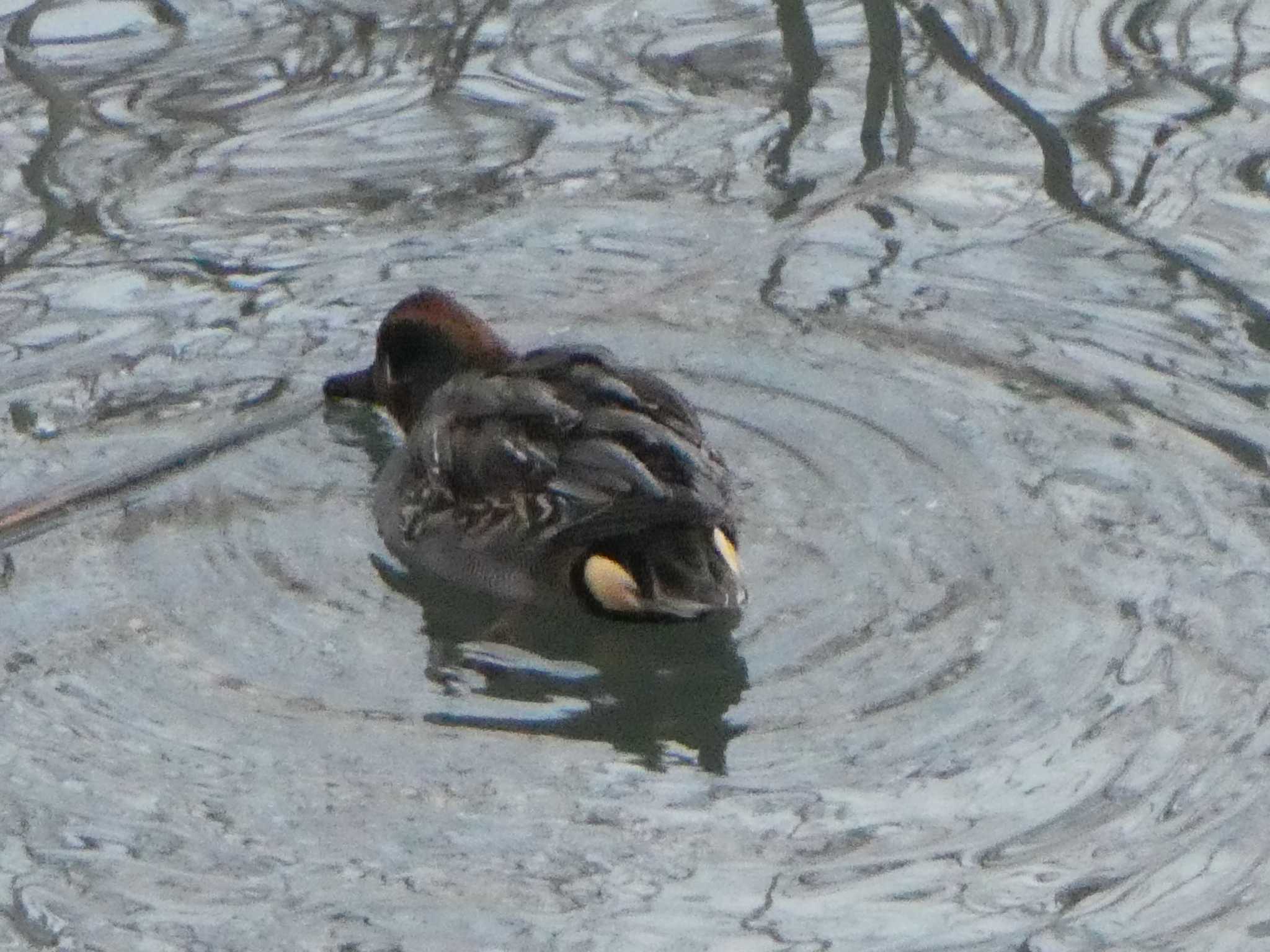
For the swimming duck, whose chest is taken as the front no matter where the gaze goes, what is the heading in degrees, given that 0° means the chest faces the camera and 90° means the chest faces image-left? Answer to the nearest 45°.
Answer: approximately 135°
